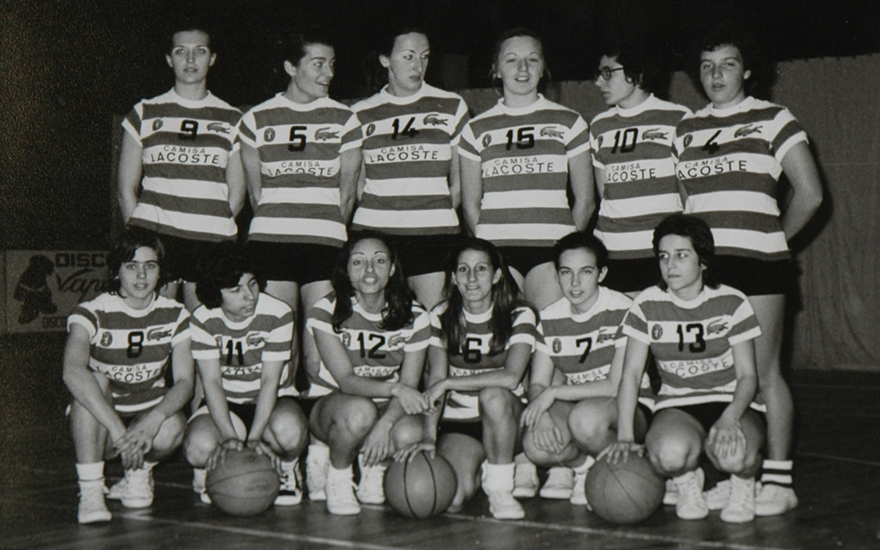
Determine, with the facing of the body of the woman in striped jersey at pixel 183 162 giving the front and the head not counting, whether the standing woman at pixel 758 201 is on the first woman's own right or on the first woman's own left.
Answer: on the first woman's own left

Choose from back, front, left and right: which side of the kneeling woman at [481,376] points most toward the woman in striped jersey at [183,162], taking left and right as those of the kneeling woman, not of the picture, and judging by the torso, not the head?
right

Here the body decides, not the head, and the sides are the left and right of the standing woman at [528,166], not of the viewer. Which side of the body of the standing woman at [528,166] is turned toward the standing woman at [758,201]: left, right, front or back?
left

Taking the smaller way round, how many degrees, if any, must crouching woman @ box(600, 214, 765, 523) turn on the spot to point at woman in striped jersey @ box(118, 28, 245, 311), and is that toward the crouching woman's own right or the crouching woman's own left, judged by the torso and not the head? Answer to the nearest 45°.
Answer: approximately 90° to the crouching woman's own right

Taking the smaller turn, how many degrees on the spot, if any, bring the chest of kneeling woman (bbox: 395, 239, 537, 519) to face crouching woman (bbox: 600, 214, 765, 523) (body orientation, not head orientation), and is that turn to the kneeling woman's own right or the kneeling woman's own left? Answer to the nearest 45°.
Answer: approximately 90° to the kneeling woman's own left

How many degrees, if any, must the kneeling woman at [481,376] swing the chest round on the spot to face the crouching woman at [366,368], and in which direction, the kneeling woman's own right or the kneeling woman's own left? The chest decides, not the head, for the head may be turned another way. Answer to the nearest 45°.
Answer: approximately 90° to the kneeling woman's own right

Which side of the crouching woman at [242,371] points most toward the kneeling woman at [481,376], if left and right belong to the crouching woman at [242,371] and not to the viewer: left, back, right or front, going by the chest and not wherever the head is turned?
left
